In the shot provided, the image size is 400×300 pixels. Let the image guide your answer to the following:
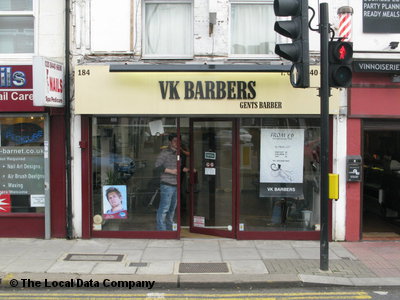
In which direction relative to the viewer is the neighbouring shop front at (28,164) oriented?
toward the camera

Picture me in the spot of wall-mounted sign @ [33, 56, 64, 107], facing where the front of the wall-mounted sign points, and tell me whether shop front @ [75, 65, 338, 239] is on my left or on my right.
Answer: on my left

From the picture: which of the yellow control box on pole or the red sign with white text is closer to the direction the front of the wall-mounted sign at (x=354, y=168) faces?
the yellow control box on pole

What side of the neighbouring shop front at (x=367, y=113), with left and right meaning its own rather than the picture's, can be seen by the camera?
front

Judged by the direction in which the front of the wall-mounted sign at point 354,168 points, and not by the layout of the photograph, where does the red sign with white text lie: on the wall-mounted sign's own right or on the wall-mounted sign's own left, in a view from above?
on the wall-mounted sign's own right

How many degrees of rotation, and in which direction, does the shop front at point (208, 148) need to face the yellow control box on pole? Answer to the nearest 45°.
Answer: approximately 45° to its left

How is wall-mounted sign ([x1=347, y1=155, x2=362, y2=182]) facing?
toward the camera

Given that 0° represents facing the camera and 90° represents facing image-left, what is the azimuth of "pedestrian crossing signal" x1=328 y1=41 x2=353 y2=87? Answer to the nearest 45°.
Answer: approximately 0°

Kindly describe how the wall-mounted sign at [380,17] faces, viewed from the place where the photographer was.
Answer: facing the viewer

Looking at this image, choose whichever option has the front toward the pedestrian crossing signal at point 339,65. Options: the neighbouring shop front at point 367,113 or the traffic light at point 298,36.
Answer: the neighbouring shop front

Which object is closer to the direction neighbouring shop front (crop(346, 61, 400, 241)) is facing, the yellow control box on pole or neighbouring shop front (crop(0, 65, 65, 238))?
the yellow control box on pole

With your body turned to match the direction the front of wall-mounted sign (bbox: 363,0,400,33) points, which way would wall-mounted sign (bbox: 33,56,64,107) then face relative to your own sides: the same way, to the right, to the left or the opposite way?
to the left

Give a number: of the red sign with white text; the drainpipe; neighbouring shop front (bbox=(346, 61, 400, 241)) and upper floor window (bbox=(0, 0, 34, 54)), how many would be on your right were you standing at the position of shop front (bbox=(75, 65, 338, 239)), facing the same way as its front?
3

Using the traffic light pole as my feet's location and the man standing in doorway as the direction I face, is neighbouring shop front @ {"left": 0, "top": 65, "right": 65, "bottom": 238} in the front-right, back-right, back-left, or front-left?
front-left

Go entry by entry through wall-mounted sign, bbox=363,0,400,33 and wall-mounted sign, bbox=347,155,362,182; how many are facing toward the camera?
2

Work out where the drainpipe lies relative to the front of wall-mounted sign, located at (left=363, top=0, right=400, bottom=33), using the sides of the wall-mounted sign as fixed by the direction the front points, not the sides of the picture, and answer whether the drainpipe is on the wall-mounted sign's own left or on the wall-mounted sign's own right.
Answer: on the wall-mounted sign's own right

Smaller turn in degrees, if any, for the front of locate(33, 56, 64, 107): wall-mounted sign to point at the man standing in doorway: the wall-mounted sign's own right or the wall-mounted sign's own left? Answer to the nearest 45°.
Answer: approximately 45° to the wall-mounted sign's own left

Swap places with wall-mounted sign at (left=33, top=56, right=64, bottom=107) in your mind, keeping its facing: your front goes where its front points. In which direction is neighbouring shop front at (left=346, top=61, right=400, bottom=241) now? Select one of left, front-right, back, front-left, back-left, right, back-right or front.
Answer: front-left

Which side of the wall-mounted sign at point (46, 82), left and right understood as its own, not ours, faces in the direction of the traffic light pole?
front
